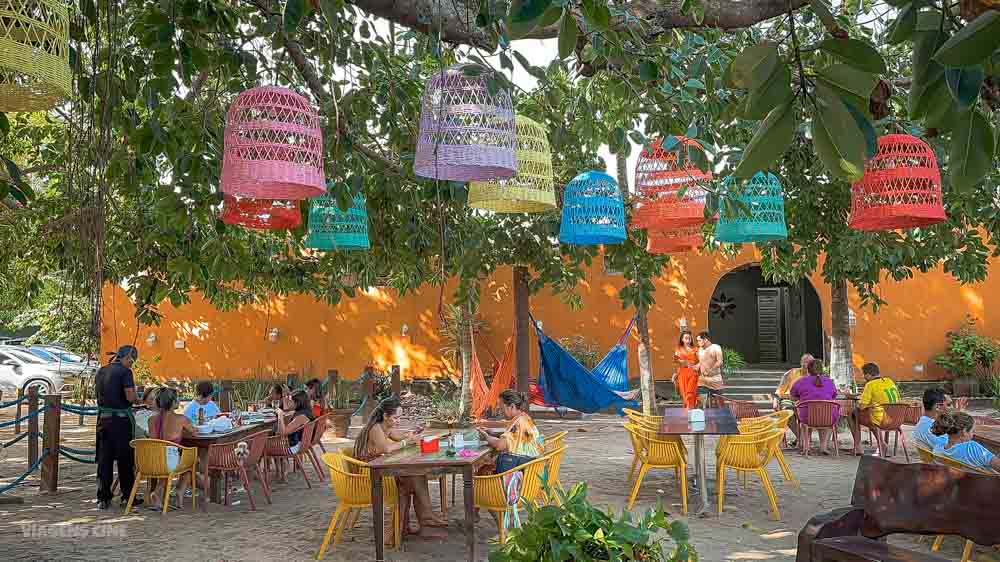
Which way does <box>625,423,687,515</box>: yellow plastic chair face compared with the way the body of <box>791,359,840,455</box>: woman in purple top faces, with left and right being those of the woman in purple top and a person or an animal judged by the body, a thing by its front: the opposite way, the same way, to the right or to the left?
to the right

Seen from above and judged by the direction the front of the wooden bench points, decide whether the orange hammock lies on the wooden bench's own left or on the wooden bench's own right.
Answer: on the wooden bench's own right

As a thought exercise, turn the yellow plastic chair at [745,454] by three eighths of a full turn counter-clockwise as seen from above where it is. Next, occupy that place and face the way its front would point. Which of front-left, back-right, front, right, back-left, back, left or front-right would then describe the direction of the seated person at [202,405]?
back-right

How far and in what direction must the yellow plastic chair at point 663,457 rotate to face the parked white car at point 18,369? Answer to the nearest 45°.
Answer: approximately 135° to its left

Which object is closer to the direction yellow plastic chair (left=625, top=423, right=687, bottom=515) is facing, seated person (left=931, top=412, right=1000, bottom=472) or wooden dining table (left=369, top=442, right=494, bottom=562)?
the seated person

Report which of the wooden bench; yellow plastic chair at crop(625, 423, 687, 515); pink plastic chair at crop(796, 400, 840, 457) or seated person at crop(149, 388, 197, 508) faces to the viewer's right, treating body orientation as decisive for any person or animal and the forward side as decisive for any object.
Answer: the yellow plastic chair

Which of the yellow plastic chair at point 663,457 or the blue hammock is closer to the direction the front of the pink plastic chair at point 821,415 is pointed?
the blue hammock

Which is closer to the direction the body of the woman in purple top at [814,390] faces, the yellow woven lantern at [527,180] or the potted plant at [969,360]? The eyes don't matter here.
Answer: the potted plant

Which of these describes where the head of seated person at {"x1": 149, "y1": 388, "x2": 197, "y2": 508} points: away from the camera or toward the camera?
away from the camera

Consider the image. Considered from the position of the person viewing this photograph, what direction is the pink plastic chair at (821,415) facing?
facing away from the viewer

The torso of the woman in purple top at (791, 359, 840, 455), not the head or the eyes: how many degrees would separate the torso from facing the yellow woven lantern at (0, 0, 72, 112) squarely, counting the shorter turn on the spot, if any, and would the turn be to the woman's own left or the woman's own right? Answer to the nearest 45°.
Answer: approximately 180°

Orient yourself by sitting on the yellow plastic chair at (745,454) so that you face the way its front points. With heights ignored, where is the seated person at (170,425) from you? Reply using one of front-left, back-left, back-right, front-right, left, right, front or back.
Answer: front

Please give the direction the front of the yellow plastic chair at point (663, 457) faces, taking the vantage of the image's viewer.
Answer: facing to the right of the viewer
